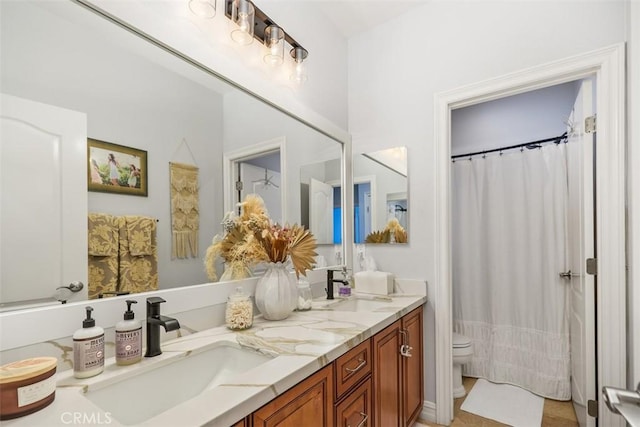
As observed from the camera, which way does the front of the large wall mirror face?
facing the viewer and to the right of the viewer

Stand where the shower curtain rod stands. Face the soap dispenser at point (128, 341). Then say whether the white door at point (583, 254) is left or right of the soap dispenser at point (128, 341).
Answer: left

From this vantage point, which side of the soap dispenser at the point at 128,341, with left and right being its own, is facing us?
front

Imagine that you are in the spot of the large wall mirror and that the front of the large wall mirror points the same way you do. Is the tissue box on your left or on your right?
on your left

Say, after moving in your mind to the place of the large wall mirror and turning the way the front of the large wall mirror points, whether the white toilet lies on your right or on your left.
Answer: on your left

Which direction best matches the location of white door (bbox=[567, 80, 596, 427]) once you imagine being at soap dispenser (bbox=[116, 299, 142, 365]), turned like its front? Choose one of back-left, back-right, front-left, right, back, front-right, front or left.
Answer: left

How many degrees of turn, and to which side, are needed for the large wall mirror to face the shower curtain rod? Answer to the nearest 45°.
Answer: approximately 45° to its left

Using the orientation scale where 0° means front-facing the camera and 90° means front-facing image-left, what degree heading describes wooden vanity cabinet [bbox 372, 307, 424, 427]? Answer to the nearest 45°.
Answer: approximately 315°

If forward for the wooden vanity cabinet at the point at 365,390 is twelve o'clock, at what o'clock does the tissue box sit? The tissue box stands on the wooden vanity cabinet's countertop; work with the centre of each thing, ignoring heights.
The tissue box is roughly at 8 o'clock from the wooden vanity cabinet.
